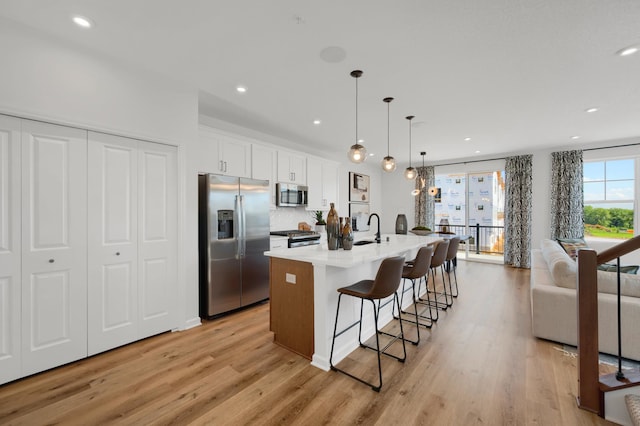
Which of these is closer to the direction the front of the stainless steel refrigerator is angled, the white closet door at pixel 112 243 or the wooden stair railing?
the wooden stair railing

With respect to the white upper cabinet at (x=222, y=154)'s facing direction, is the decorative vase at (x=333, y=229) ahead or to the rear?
ahead

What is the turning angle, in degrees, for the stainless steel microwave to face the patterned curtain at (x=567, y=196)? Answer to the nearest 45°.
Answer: approximately 45° to its left

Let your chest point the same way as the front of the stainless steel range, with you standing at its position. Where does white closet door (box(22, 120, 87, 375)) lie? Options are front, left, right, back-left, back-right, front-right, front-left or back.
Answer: right

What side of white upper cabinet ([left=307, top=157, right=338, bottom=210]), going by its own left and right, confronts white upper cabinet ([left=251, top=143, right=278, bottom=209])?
right

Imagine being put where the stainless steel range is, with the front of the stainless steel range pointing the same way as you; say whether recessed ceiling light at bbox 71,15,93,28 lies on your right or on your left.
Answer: on your right

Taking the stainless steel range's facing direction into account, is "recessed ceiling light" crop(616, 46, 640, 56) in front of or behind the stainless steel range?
in front

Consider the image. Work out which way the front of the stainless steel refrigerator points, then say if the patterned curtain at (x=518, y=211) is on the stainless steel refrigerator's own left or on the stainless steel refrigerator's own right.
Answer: on the stainless steel refrigerator's own left

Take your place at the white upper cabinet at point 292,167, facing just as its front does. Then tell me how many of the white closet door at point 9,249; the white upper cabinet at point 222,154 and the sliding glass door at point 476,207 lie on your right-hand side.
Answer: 2

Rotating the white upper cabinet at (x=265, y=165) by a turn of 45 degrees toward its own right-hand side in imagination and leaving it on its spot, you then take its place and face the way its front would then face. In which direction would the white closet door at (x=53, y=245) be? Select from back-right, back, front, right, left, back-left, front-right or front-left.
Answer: front-right

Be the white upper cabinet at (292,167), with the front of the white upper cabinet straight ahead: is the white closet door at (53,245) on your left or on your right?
on your right
